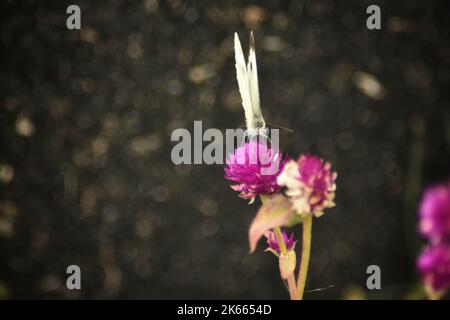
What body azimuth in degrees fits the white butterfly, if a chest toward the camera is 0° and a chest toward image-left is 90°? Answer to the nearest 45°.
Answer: approximately 0°
